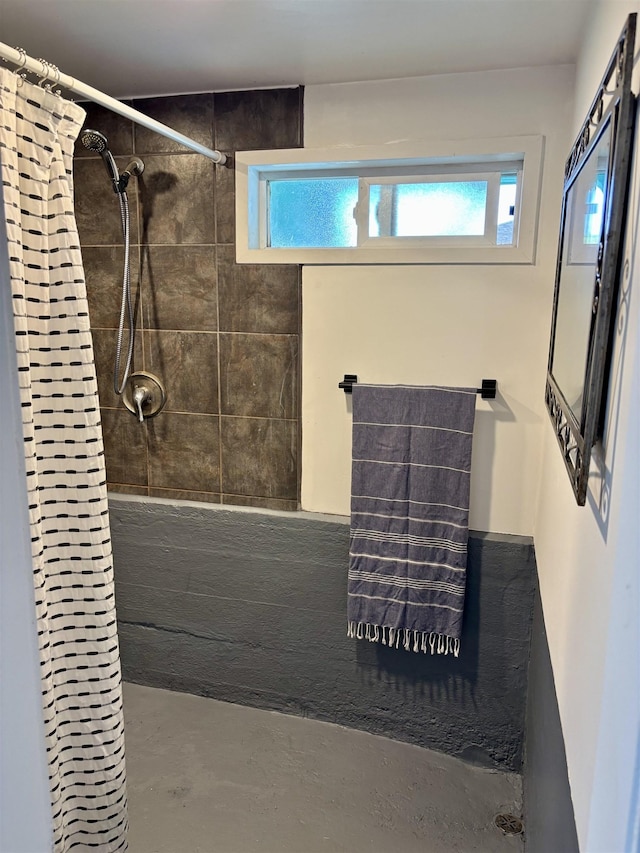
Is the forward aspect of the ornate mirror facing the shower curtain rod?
yes

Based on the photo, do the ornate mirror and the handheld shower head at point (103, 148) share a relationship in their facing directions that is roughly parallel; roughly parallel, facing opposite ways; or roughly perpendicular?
roughly perpendicular

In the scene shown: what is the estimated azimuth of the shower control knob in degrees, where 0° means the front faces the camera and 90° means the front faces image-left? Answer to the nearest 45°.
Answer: approximately 0°

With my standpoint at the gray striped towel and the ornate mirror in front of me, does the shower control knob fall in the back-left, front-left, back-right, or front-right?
back-right

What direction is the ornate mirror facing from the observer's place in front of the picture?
facing to the left of the viewer

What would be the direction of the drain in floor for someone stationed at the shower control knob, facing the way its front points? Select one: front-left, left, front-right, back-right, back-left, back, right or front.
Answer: front-left

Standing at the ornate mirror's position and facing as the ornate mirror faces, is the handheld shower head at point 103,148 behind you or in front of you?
in front

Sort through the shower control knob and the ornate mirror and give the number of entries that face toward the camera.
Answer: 1

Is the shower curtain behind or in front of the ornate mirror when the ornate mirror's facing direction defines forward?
in front

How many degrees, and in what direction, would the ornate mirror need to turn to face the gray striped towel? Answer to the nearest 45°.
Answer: approximately 45° to its right

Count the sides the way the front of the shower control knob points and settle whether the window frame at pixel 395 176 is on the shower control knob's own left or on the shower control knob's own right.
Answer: on the shower control knob's own left

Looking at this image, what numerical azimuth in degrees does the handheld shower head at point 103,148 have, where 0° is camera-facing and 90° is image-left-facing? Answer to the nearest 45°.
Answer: approximately 45°
